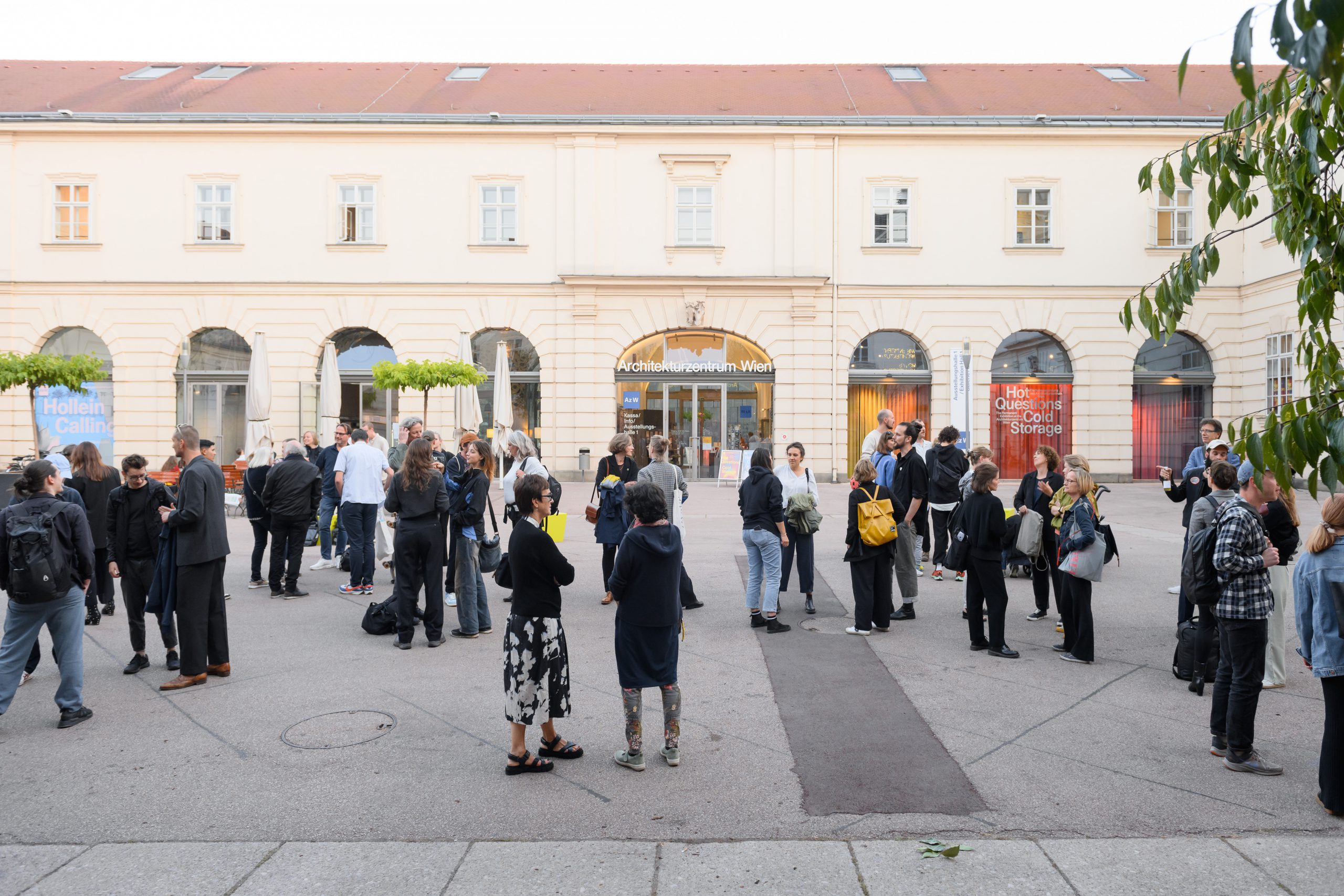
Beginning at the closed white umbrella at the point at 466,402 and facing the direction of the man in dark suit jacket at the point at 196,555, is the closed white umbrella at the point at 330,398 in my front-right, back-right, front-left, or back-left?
front-right

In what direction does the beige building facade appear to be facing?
toward the camera

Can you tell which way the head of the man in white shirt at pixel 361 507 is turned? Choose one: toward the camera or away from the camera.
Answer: away from the camera

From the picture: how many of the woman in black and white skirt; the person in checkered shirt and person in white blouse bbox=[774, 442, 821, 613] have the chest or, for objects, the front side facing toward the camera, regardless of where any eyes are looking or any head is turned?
1

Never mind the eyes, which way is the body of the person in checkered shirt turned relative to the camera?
to the viewer's right

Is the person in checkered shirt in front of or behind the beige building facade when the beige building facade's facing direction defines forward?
in front

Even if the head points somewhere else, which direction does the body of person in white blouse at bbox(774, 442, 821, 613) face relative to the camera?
toward the camera
